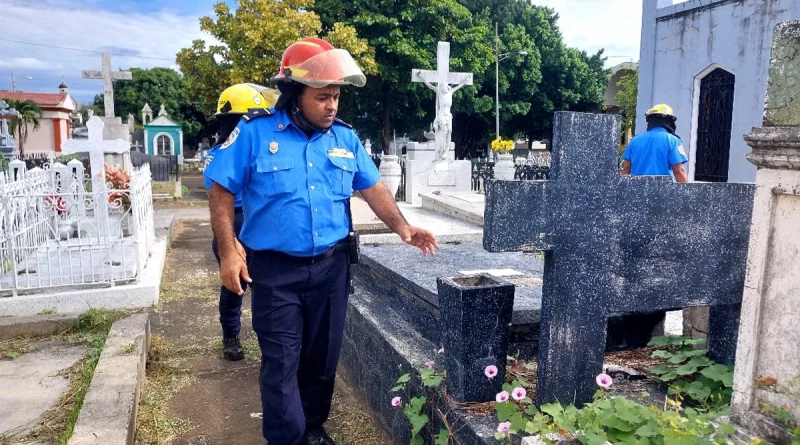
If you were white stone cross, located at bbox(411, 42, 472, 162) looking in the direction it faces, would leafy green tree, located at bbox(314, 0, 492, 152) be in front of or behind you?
behind

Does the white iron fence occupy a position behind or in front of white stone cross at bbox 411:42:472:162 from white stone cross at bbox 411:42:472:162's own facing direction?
in front

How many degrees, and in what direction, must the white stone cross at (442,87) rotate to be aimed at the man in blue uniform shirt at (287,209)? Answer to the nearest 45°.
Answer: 0° — it already faces them

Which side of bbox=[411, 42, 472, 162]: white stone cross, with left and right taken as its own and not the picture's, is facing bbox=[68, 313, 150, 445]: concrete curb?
front

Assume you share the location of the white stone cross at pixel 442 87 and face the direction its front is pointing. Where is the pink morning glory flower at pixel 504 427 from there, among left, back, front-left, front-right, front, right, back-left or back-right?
front

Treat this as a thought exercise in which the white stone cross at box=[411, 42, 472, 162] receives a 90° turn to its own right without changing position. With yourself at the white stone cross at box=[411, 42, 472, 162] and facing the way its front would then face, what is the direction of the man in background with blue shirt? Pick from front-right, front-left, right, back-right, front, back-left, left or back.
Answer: left

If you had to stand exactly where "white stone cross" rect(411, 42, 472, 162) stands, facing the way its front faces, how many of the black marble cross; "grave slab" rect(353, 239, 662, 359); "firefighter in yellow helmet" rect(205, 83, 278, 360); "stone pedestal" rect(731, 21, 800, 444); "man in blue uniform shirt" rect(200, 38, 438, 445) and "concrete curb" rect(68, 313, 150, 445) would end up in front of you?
6

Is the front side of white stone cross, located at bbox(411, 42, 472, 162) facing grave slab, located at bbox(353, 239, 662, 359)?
yes

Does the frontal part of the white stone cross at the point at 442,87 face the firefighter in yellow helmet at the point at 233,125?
yes

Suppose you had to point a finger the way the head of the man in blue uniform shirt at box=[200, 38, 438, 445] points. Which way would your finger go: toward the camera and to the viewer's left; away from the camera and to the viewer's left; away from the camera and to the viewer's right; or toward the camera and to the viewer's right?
toward the camera and to the viewer's right

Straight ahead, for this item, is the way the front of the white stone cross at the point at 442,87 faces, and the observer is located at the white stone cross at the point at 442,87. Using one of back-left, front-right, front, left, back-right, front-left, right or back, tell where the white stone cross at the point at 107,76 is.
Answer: right

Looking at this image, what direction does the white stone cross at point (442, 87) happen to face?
toward the camera

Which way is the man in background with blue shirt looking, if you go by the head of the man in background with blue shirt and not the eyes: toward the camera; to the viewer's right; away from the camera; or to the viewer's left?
away from the camera
